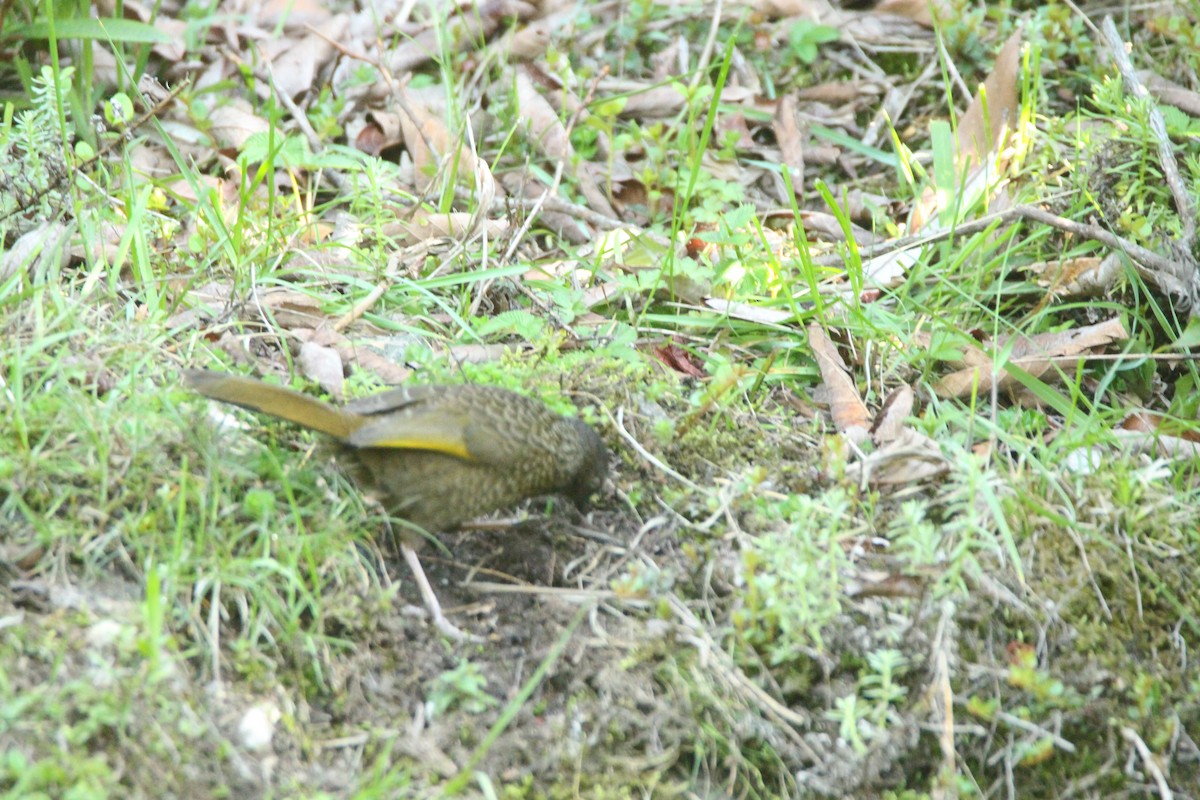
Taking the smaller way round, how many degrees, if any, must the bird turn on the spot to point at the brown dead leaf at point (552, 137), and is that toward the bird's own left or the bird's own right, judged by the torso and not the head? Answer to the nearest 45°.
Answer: approximately 90° to the bird's own left

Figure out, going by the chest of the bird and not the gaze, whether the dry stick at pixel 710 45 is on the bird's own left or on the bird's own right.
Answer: on the bird's own left

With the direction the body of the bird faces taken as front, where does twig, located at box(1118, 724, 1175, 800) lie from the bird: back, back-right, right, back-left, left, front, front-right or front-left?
front-right

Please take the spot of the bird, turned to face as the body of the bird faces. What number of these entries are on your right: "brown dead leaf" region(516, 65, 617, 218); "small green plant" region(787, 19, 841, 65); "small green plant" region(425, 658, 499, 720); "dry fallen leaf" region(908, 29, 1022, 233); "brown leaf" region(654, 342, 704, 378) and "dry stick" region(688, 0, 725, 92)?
1

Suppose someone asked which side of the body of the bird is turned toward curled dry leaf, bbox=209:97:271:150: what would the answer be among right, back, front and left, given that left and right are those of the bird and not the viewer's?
left

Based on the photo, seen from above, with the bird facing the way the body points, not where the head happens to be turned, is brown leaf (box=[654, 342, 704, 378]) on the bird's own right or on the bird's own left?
on the bird's own left

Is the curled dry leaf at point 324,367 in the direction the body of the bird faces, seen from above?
no

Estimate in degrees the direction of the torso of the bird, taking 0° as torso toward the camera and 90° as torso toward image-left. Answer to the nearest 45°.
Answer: approximately 270°

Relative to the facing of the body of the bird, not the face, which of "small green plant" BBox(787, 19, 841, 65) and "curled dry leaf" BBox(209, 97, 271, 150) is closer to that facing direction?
the small green plant

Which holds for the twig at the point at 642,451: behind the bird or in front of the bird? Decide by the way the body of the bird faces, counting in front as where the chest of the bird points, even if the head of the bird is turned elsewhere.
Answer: in front

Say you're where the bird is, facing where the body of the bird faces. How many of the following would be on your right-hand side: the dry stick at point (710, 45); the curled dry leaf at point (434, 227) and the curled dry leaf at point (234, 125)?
0

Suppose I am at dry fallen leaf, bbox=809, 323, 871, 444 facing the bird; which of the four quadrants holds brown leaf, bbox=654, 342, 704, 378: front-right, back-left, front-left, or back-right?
front-right

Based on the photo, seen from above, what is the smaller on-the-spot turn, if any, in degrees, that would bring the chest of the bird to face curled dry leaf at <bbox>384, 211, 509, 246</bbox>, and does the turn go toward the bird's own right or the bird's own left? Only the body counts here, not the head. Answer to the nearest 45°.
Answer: approximately 90° to the bird's own left

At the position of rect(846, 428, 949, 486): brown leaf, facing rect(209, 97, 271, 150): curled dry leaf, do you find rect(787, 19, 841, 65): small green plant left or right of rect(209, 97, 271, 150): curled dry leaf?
right

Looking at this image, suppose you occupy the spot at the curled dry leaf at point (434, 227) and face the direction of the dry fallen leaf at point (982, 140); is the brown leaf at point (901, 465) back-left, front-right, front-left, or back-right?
front-right

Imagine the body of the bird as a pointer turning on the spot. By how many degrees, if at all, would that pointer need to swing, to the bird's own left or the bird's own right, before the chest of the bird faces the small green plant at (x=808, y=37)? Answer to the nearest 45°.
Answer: approximately 45° to the bird's own left

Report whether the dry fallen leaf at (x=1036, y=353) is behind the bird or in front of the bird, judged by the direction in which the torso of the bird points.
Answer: in front

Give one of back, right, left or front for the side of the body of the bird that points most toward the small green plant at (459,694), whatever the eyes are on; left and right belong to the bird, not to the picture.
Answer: right
